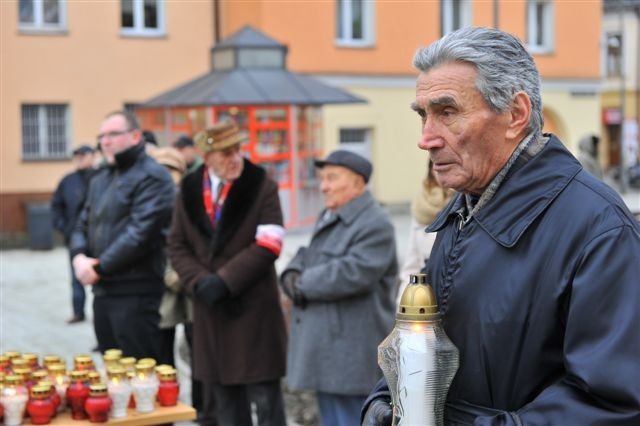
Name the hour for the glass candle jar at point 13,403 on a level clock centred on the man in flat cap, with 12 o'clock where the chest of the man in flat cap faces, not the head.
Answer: The glass candle jar is roughly at 11 o'clock from the man in flat cap.

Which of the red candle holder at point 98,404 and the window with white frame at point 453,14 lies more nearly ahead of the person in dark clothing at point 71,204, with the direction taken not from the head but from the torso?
the red candle holder

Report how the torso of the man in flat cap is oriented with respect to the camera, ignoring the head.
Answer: to the viewer's left

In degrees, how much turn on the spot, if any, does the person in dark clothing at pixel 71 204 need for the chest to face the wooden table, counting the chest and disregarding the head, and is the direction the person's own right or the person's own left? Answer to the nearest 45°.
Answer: approximately 45° to the person's own left

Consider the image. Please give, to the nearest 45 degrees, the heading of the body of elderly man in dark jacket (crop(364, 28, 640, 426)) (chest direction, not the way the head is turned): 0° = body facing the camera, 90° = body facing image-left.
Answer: approximately 45°
